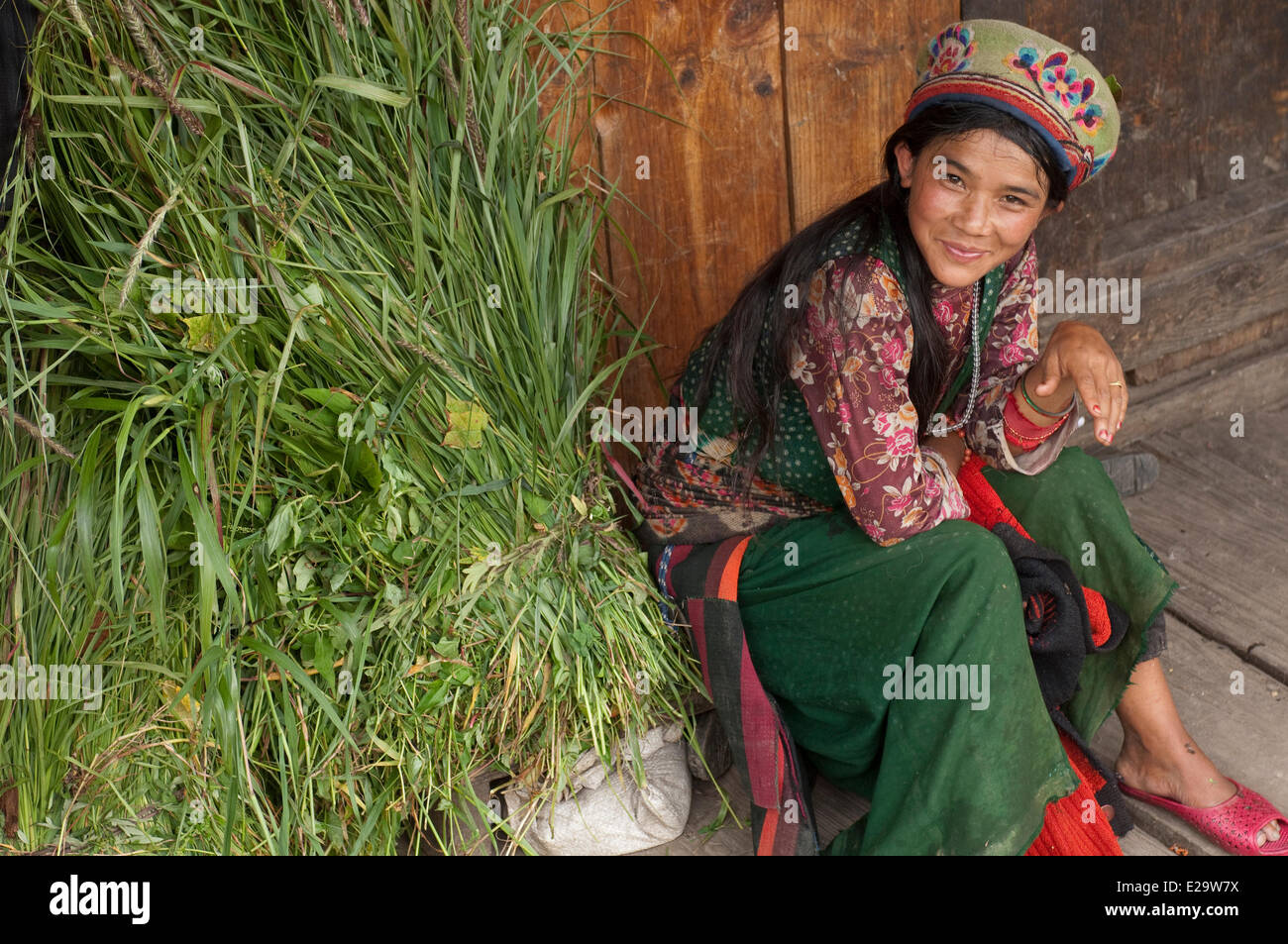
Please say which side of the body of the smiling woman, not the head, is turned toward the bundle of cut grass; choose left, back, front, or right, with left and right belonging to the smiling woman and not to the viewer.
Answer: right

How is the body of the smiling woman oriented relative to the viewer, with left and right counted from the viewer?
facing the viewer and to the right of the viewer
